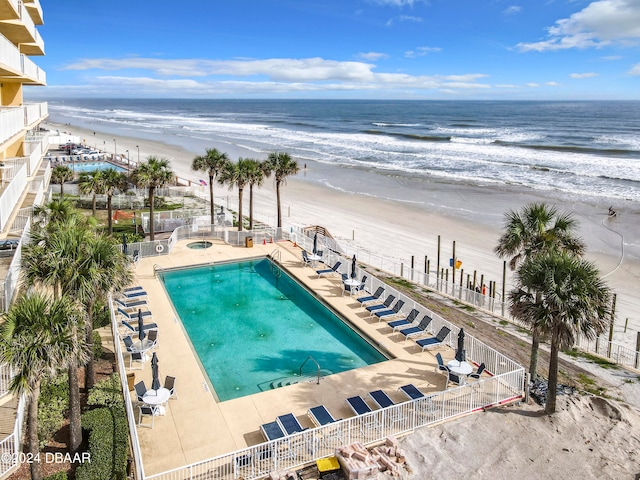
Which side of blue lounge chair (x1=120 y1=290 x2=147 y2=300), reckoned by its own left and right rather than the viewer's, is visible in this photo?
right

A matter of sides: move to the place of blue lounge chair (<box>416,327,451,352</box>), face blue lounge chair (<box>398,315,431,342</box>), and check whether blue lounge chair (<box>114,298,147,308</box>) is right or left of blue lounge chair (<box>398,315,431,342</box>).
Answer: left

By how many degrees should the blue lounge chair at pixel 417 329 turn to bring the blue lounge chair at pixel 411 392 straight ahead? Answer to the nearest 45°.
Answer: approximately 45° to its left

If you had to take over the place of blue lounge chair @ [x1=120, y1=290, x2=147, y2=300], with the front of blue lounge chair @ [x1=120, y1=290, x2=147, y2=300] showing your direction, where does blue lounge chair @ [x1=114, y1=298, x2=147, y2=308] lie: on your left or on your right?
on your right

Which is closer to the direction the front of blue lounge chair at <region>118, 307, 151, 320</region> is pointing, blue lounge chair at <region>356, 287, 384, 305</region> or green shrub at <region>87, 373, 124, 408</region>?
the blue lounge chair

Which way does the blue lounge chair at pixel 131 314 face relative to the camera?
to the viewer's right

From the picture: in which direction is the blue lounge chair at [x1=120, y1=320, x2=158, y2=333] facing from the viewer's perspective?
to the viewer's right

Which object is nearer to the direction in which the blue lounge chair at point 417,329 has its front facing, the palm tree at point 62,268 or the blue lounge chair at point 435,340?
the palm tree

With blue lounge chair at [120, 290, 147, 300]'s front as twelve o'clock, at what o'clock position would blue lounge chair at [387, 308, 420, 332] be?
blue lounge chair at [387, 308, 420, 332] is roughly at 1 o'clock from blue lounge chair at [120, 290, 147, 300].

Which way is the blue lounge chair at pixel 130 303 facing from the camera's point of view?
to the viewer's right

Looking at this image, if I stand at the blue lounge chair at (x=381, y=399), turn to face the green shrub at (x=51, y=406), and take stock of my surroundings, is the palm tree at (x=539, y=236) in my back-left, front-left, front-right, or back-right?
back-right

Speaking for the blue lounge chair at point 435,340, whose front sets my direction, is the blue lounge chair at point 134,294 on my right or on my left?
on my right

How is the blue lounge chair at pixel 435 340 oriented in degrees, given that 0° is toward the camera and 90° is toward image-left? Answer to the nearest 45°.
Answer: approximately 45°
